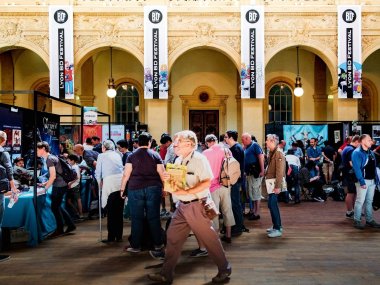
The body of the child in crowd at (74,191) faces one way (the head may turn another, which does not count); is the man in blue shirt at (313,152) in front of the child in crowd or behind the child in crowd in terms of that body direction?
behind

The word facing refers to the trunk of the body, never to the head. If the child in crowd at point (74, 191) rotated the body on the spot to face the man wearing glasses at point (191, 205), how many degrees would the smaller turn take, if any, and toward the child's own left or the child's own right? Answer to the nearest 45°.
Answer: approximately 90° to the child's own left

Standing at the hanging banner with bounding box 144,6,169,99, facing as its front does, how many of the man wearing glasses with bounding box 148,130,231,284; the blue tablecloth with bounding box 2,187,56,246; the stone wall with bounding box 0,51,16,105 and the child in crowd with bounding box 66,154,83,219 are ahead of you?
3

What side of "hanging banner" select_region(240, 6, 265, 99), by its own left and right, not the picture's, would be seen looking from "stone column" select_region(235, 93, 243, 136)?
back

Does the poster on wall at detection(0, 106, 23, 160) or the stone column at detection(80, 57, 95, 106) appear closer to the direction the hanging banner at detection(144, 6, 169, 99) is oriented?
the poster on wall

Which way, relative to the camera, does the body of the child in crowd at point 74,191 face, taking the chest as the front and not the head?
to the viewer's left

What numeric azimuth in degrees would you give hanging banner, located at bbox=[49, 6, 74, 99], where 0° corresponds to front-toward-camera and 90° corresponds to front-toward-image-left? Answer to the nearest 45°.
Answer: approximately 0°

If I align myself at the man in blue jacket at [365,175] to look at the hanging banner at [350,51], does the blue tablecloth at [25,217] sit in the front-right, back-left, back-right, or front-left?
back-left

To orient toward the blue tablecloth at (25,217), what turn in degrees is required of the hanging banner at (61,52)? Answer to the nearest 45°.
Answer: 0° — it already faces it

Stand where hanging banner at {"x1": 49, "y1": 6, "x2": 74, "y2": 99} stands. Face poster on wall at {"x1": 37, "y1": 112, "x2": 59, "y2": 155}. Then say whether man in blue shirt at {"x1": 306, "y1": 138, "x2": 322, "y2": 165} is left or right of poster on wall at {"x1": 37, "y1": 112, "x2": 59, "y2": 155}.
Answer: left
